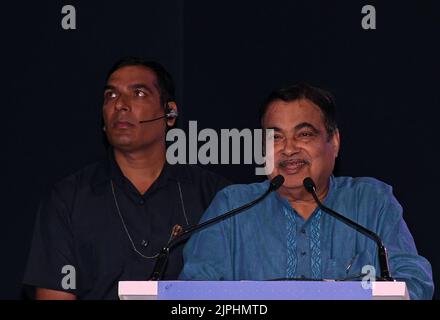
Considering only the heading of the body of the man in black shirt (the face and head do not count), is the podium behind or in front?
in front

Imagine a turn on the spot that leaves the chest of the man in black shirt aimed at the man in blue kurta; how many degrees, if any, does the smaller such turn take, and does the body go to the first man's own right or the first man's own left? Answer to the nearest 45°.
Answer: approximately 45° to the first man's own left

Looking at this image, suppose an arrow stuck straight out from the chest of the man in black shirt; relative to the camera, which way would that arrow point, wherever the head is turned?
toward the camera

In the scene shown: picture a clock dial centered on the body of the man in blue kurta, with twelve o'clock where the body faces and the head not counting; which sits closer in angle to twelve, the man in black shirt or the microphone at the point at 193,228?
the microphone

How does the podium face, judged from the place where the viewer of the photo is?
facing the viewer

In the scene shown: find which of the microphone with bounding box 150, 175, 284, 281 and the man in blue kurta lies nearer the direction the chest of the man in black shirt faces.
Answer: the microphone

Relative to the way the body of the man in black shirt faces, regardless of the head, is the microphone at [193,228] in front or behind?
in front

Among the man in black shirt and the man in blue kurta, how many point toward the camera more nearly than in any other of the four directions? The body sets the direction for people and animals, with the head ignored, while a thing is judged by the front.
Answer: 2

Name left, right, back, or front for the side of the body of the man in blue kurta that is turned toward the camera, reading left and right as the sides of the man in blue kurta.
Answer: front

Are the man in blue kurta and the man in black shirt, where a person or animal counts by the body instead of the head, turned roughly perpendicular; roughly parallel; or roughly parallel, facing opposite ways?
roughly parallel

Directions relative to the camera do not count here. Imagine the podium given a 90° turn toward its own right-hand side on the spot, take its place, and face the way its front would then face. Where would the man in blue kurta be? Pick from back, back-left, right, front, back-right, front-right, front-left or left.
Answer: right
